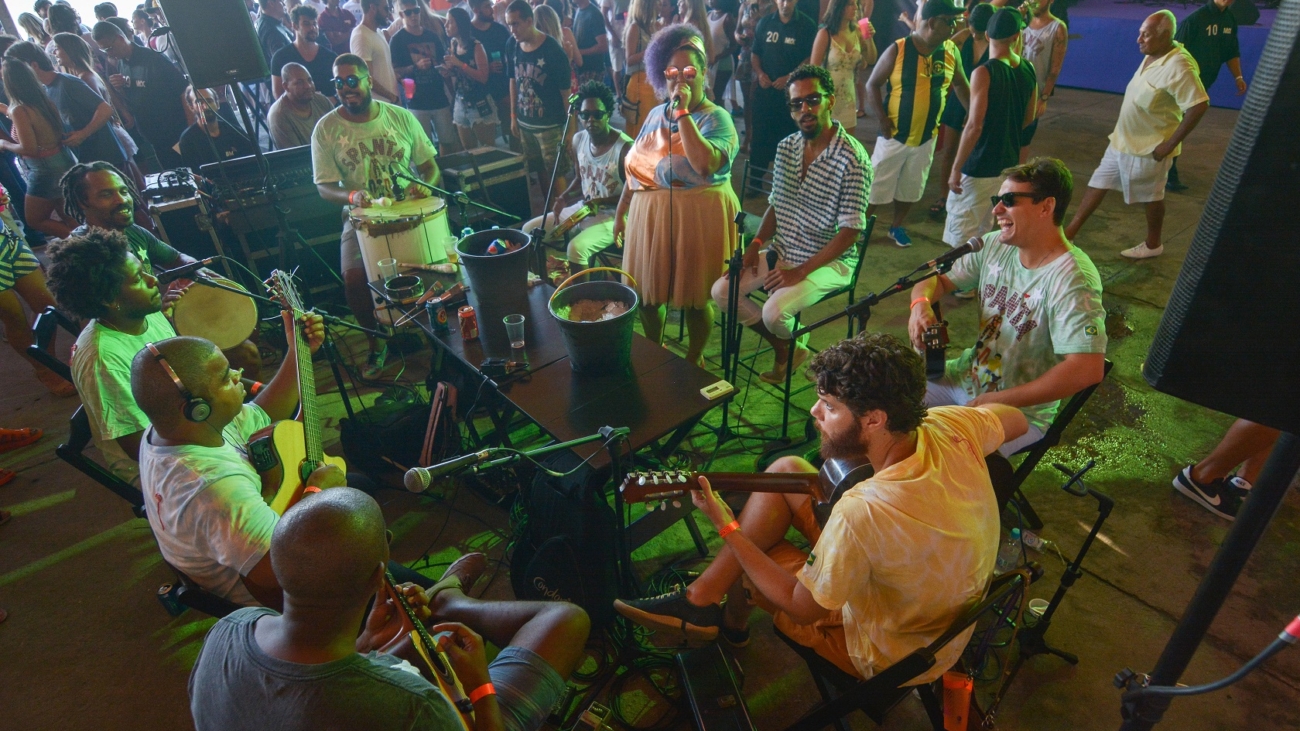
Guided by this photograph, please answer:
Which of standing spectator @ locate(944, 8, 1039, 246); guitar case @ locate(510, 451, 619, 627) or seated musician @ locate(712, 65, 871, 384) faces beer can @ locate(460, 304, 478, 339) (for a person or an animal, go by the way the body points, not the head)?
the seated musician

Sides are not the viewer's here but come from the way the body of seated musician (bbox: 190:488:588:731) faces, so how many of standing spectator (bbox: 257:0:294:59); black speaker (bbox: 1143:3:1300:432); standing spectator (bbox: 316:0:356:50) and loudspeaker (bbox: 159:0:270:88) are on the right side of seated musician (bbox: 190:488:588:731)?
1

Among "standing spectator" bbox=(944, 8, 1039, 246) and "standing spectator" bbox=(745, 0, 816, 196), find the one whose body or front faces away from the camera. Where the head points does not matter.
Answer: "standing spectator" bbox=(944, 8, 1039, 246)

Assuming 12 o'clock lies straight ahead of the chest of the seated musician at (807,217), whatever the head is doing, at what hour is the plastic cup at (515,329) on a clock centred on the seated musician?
The plastic cup is roughly at 12 o'clock from the seated musician.

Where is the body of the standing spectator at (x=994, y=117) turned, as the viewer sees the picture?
away from the camera

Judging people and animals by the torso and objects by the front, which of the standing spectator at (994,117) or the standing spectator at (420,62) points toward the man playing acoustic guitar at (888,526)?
the standing spectator at (420,62)

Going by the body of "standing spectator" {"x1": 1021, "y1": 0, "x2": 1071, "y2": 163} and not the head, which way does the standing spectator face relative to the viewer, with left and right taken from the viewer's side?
facing the viewer and to the left of the viewer

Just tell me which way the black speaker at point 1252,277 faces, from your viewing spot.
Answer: facing to the left of the viewer

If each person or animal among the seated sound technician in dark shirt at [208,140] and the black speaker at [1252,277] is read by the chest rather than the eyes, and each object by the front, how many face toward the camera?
1

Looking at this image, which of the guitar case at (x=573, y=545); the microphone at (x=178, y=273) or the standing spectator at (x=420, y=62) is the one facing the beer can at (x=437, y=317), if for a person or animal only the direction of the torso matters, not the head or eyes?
the standing spectator

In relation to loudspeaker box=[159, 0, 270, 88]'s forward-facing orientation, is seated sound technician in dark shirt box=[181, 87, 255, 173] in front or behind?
behind

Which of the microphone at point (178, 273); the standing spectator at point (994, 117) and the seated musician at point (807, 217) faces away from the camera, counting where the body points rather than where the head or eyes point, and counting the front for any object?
the standing spectator

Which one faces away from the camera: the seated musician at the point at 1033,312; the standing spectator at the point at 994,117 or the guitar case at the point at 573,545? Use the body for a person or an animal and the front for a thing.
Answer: the standing spectator

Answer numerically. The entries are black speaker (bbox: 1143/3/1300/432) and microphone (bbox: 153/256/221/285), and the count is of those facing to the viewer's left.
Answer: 2
